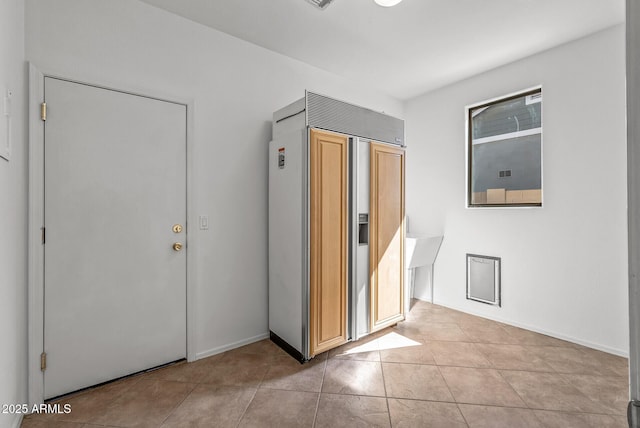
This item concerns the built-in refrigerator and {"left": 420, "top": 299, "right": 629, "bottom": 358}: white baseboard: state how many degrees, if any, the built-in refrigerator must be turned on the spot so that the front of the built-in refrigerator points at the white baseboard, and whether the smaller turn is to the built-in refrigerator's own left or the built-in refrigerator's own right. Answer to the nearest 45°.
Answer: approximately 45° to the built-in refrigerator's own left

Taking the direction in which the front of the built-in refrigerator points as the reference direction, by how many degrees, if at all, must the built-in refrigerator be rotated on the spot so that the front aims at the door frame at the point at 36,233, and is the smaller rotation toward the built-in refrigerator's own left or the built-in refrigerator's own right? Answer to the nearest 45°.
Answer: approximately 90° to the built-in refrigerator's own right

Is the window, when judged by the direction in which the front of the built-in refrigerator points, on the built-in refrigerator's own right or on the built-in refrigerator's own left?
on the built-in refrigerator's own left

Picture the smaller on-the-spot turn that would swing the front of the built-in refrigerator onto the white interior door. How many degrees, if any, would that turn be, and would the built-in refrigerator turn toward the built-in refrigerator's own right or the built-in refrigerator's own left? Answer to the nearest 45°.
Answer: approximately 135° to the built-in refrigerator's own right

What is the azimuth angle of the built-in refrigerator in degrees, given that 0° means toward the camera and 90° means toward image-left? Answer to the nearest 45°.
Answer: approximately 315°
